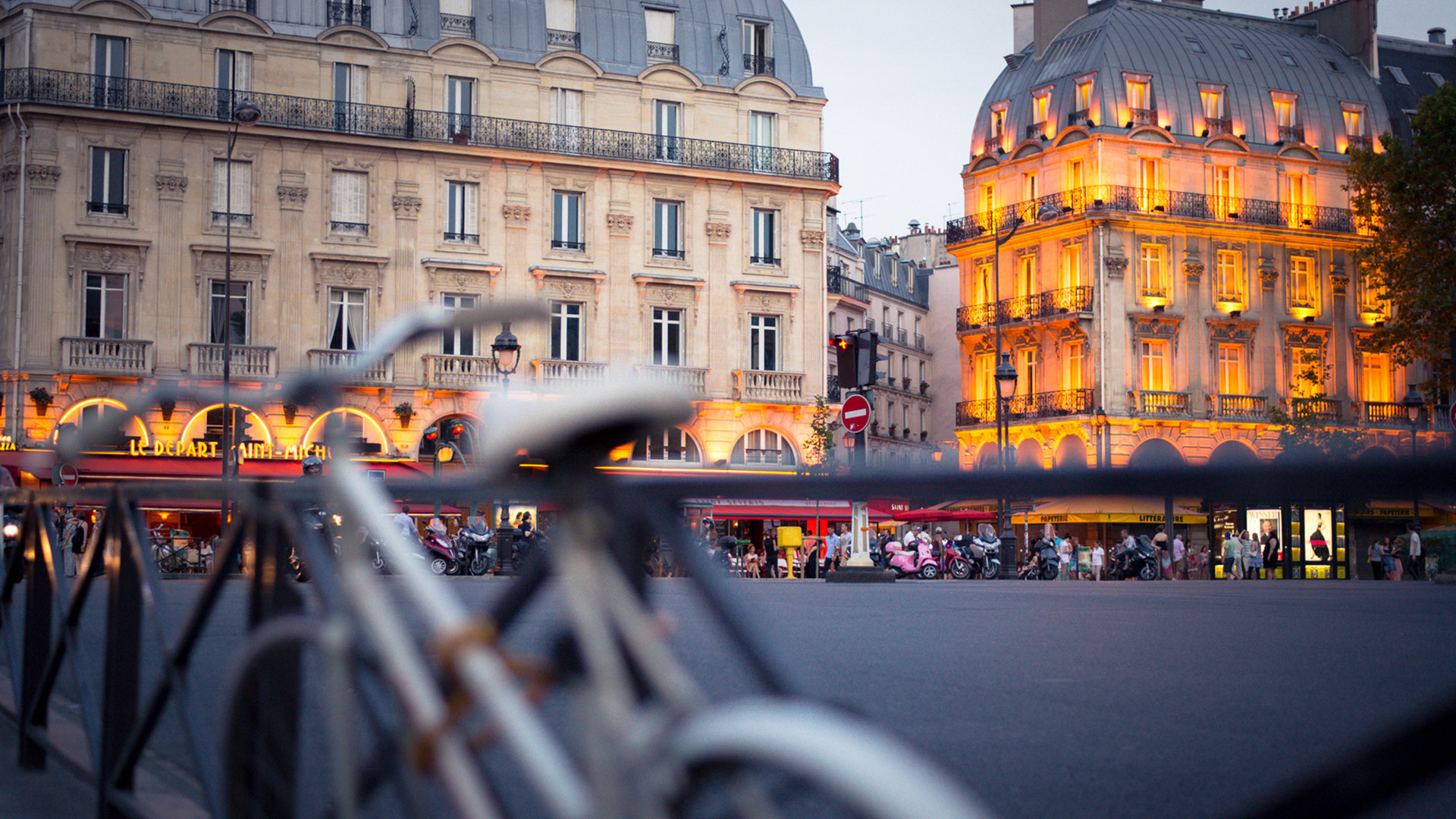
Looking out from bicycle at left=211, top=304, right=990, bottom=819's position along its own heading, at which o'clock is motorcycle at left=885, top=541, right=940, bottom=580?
The motorcycle is roughly at 2 o'clock from the bicycle.

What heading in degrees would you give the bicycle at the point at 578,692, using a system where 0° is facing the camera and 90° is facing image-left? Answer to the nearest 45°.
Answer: approximately 135°

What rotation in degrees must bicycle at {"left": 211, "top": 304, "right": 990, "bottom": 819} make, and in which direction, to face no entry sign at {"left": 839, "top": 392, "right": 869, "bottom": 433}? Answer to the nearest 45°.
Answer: approximately 45° to its right

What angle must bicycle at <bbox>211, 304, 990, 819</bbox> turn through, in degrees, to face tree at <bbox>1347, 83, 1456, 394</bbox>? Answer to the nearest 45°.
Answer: approximately 90° to its right

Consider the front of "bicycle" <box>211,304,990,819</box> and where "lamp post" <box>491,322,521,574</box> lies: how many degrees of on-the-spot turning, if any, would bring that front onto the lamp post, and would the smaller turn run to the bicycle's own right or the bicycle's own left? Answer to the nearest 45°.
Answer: approximately 45° to the bicycle's own right
